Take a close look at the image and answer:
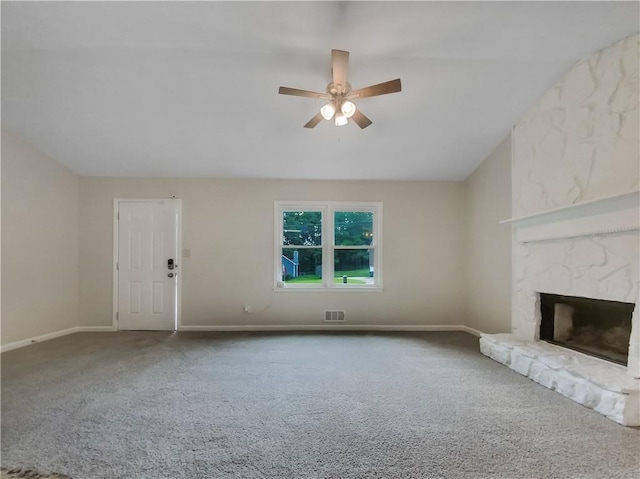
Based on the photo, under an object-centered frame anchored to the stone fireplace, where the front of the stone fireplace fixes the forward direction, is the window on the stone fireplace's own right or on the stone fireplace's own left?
on the stone fireplace's own right

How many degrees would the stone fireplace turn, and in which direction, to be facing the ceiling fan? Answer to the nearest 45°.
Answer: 0° — it already faces it

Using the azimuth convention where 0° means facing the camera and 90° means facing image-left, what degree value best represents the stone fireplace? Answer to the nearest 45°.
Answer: approximately 45°

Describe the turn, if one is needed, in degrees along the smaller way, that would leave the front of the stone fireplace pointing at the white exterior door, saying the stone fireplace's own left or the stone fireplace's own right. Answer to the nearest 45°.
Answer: approximately 45° to the stone fireplace's own right

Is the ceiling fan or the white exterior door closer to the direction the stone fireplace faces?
the ceiling fan
